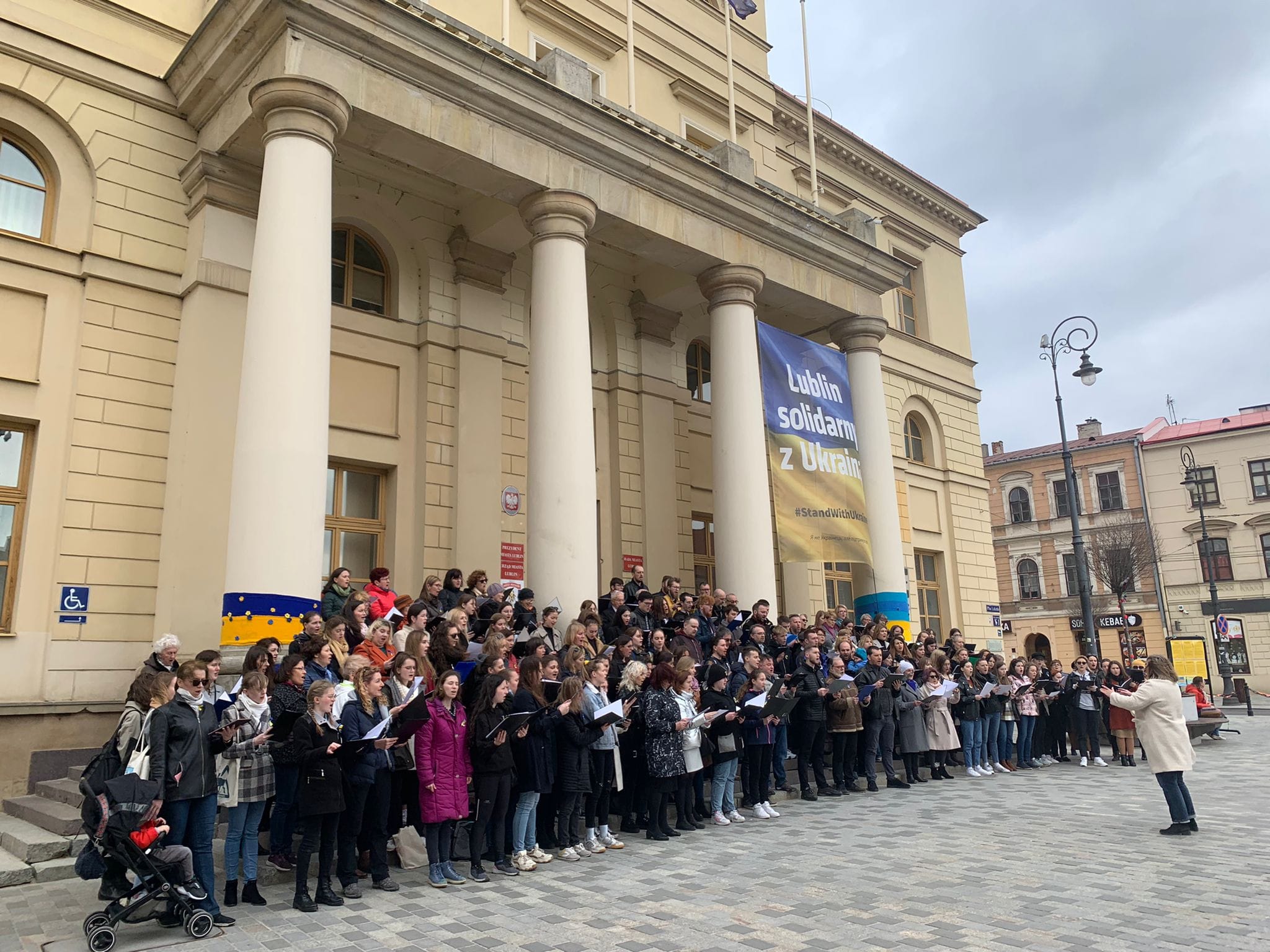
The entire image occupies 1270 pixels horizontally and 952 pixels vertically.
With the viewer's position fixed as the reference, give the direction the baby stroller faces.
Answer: facing to the right of the viewer

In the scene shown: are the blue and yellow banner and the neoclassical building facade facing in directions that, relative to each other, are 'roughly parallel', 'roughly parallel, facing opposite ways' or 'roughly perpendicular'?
roughly parallel

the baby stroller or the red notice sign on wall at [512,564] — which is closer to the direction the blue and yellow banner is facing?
the baby stroller

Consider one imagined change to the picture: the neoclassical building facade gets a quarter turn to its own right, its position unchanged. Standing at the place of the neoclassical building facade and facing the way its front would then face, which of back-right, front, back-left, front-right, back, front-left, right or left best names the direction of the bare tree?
back

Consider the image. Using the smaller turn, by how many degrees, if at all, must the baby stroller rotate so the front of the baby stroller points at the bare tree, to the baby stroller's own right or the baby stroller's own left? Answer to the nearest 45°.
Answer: approximately 45° to the baby stroller's own left

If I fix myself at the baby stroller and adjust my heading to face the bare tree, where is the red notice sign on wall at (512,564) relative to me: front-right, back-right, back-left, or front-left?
front-left

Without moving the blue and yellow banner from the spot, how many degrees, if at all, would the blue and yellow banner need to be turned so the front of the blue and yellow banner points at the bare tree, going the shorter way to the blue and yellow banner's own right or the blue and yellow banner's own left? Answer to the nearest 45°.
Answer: approximately 90° to the blue and yellow banner's own left

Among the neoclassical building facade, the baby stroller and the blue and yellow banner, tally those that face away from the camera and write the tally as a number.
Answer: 0

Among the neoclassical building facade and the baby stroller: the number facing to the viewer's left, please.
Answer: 0

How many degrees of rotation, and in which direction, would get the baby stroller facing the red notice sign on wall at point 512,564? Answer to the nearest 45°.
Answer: approximately 45° to its left

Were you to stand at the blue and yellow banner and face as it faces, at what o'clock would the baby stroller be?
The baby stroller is roughly at 2 o'clock from the blue and yellow banner.
